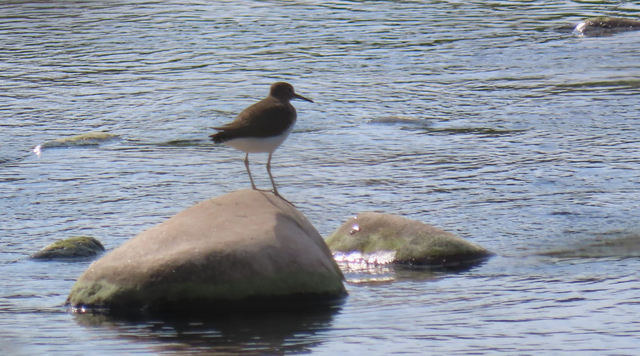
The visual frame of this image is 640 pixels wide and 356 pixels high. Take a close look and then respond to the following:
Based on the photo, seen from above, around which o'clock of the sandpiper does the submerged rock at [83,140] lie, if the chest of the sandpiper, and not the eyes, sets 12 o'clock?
The submerged rock is roughly at 8 o'clock from the sandpiper.

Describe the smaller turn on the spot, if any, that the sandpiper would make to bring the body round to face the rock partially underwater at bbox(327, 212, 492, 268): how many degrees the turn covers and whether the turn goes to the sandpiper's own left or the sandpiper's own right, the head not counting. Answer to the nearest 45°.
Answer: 0° — it already faces it

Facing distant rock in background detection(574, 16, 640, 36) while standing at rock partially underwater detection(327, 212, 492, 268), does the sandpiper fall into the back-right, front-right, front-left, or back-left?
back-left

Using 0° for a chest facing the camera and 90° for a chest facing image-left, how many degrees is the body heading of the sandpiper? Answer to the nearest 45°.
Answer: approximately 270°

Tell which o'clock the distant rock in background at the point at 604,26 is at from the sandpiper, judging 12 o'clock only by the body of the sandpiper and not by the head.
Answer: The distant rock in background is roughly at 10 o'clock from the sandpiper.

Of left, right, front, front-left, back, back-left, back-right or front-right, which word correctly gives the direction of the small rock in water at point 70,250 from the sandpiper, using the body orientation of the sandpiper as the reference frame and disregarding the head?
back

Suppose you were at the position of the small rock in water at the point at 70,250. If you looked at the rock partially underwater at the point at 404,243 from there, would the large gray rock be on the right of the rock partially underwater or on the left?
right

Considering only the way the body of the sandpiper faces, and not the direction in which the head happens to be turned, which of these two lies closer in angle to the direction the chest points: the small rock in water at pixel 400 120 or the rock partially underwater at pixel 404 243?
the rock partially underwater

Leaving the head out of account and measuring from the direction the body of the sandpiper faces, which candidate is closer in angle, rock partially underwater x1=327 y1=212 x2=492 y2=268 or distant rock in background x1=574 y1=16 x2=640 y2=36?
the rock partially underwater

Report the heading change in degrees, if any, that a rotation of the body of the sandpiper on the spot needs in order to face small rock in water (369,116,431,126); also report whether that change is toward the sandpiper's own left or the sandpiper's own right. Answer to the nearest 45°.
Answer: approximately 90° to the sandpiper's own left
